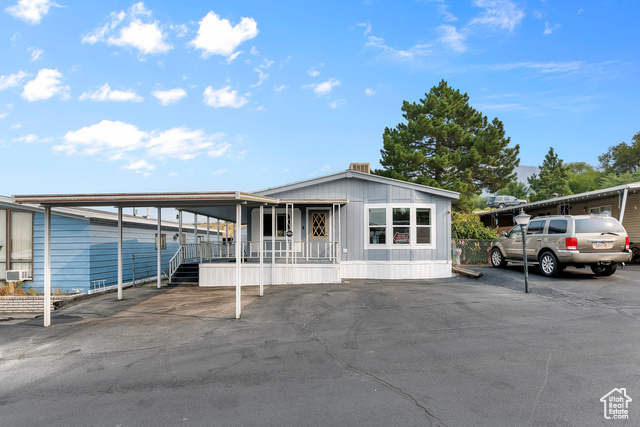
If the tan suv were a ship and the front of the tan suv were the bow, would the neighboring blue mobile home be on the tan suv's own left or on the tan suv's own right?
on the tan suv's own left

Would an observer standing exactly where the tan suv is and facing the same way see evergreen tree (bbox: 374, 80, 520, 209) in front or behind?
in front

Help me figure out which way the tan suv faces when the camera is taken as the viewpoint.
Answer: facing away from the viewer and to the left of the viewer

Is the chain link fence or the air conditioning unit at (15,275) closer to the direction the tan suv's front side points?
the chain link fence

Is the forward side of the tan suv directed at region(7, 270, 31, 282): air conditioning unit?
no

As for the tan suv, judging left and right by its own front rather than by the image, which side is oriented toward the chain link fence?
front

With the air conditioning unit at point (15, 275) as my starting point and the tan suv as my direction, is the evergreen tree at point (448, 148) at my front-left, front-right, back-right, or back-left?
front-left
